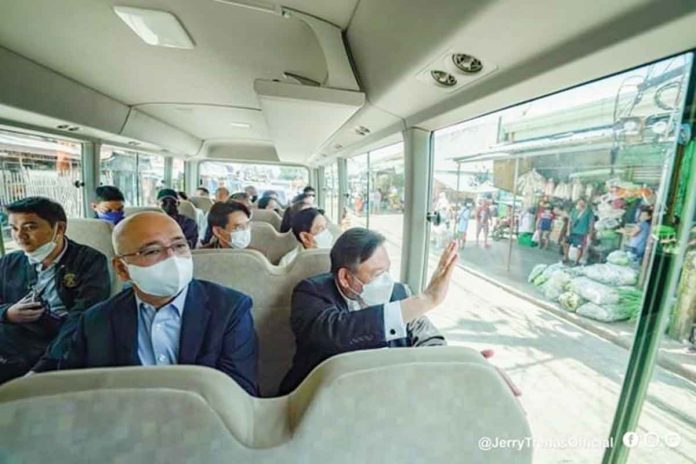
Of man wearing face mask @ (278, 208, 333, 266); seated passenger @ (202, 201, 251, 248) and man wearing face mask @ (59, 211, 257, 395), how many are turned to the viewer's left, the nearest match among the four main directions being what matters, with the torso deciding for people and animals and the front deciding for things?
0

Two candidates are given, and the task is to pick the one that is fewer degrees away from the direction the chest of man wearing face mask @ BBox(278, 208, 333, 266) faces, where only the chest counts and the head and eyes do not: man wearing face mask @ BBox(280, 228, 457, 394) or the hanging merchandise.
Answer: the hanging merchandise

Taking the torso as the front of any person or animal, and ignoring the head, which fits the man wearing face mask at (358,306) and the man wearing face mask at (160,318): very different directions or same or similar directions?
same or similar directions

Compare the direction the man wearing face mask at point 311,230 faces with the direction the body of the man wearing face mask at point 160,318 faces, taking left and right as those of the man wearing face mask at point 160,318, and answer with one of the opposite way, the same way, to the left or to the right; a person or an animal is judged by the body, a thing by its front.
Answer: the same way

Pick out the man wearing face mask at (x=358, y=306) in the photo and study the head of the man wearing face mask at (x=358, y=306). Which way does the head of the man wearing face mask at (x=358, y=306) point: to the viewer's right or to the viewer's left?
to the viewer's right

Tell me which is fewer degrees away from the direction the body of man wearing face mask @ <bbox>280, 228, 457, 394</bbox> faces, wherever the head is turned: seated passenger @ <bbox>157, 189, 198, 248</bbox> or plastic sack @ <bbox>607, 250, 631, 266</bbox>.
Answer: the plastic sack

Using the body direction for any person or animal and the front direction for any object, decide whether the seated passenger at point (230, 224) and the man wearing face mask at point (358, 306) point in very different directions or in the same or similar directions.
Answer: same or similar directions

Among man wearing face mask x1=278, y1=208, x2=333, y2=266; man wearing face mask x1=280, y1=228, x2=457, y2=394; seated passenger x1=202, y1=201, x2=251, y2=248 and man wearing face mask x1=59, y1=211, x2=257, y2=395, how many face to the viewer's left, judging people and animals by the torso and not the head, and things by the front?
0
